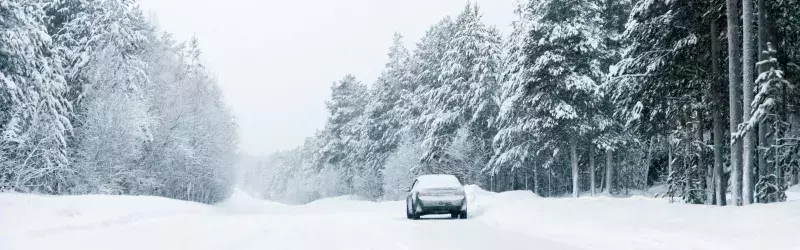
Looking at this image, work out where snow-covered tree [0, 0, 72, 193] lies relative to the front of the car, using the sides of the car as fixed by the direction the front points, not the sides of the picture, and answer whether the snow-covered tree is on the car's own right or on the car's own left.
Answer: on the car's own left

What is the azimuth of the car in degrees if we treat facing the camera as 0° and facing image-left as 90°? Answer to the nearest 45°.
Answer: approximately 180°
